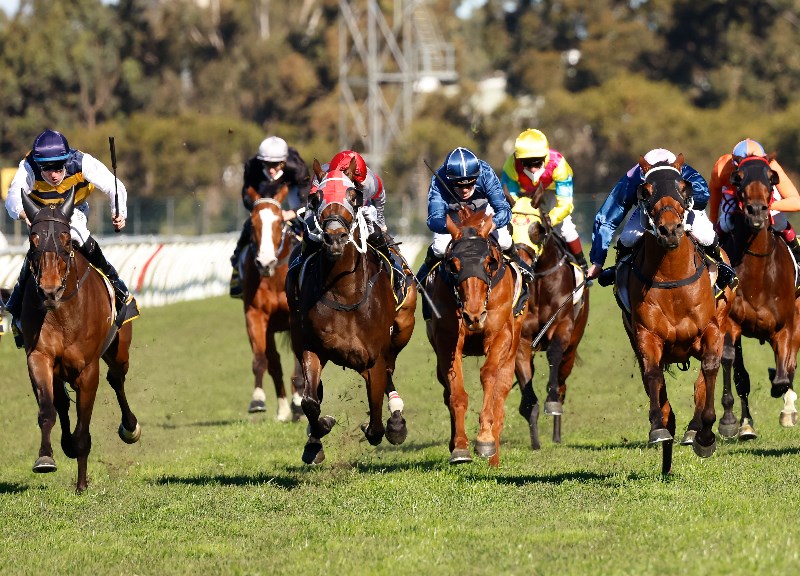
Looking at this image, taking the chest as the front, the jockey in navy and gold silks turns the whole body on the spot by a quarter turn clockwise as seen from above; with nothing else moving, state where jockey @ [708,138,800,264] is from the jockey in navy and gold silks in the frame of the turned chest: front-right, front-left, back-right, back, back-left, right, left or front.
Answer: back

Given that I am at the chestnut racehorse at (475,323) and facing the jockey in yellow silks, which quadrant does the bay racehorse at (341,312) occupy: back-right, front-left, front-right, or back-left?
back-left

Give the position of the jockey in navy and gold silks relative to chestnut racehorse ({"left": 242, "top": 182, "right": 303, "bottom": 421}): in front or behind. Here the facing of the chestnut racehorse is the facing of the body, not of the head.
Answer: in front

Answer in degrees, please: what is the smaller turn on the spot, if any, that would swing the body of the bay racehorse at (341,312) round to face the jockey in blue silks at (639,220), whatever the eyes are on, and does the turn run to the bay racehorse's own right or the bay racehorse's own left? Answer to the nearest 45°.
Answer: approximately 90° to the bay racehorse's own left

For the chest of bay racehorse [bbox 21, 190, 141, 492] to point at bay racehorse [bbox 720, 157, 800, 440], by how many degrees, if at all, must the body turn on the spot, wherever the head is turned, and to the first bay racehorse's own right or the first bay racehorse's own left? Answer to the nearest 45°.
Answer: approximately 90° to the first bay racehorse's own left

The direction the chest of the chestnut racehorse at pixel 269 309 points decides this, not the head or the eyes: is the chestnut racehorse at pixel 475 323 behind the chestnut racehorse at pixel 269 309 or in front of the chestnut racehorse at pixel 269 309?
in front

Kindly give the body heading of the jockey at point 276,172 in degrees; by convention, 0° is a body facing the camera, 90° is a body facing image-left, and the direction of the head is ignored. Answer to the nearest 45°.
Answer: approximately 0°

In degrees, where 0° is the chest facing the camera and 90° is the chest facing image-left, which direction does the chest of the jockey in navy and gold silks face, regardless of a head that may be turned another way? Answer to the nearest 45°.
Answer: approximately 0°
